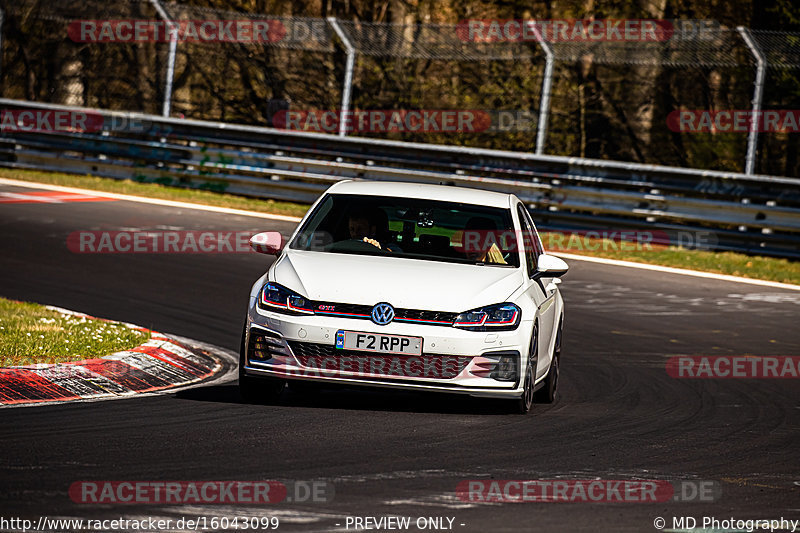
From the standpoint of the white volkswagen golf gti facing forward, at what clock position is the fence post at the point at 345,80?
The fence post is roughly at 6 o'clock from the white volkswagen golf gti.

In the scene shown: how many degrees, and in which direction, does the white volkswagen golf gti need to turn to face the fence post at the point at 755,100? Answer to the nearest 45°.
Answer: approximately 135° to its left

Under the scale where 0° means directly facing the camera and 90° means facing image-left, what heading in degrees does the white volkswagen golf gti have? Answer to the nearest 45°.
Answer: approximately 0°

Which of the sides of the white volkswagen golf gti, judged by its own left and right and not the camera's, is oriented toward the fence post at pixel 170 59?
back

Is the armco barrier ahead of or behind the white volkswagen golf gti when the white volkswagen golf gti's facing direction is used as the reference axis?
behind

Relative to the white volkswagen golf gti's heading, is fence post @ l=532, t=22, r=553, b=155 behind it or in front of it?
behind
